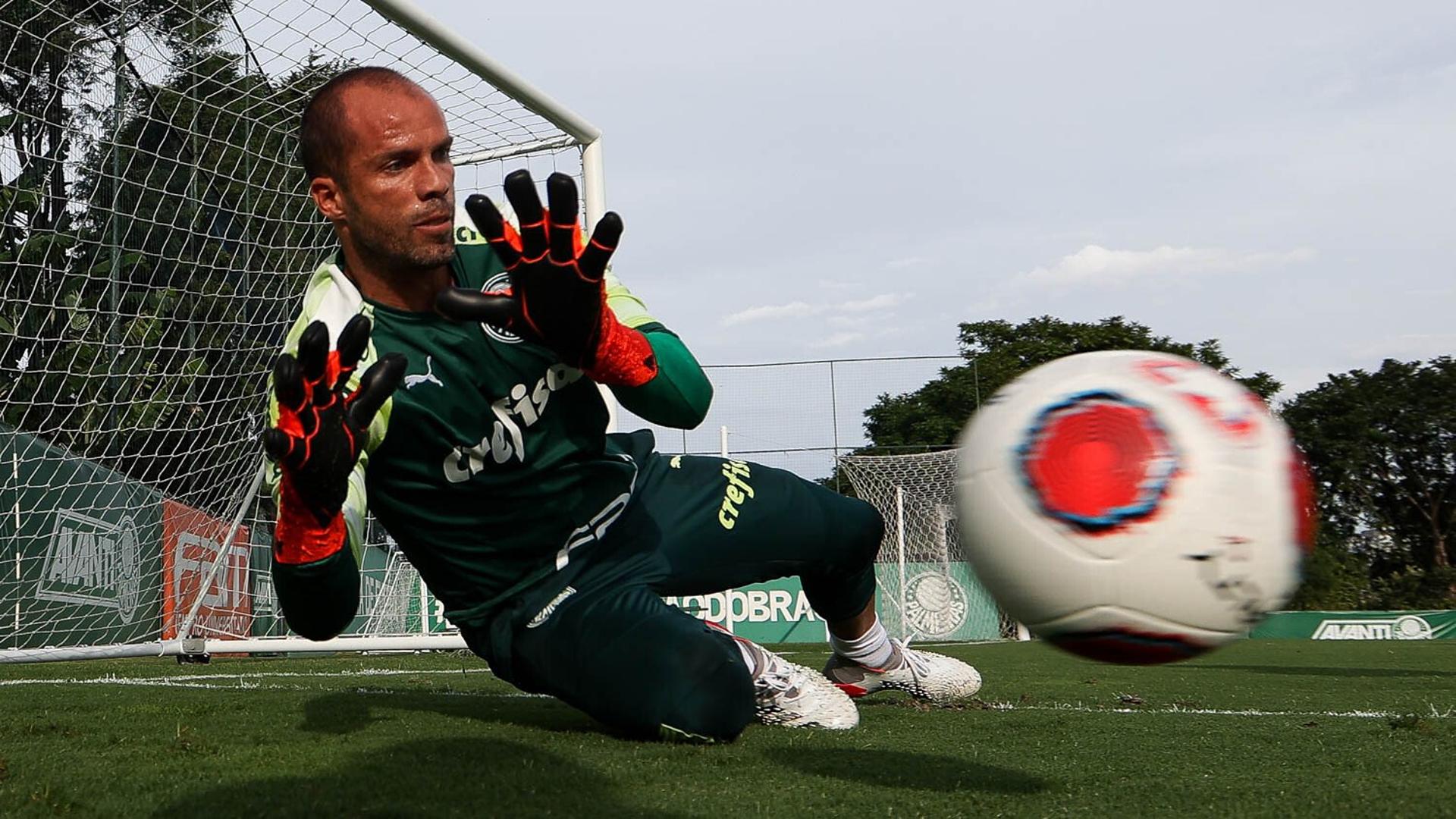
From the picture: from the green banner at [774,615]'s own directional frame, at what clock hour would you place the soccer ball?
The soccer ball is roughly at 12 o'clock from the green banner.

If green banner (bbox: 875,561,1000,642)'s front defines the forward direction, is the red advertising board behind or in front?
in front

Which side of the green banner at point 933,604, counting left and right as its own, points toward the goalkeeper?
front

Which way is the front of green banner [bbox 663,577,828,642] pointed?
toward the camera

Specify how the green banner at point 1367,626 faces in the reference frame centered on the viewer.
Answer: facing the viewer

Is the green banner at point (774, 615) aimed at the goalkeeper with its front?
yes

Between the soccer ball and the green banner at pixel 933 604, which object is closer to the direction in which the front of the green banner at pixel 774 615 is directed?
the soccer ball

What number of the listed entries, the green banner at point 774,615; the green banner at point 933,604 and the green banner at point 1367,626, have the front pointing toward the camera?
3

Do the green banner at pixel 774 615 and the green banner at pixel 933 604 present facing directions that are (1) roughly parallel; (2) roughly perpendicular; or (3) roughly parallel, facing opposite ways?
roughly parallel

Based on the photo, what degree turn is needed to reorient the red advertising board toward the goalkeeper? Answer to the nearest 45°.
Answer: approximately 45° to its right

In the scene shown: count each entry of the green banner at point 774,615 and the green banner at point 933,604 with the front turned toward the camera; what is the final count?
2

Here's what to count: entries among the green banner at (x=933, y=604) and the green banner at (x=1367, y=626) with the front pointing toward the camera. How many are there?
2

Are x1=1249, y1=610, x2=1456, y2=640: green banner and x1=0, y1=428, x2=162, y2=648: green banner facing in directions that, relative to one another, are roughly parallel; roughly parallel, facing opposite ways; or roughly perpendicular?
roughly perpendicular

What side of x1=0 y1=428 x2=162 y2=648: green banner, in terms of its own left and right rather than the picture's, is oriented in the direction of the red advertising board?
left

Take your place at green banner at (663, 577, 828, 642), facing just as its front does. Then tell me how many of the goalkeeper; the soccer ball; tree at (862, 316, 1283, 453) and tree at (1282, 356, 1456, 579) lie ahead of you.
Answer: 2

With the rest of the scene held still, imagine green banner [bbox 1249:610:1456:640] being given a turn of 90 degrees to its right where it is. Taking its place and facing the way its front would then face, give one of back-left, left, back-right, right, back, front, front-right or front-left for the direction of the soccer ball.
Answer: left

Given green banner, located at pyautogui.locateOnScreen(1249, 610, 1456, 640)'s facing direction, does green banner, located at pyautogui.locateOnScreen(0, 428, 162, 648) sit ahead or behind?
ahead

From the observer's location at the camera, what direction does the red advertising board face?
facing the viewer and to the right of the viewer
